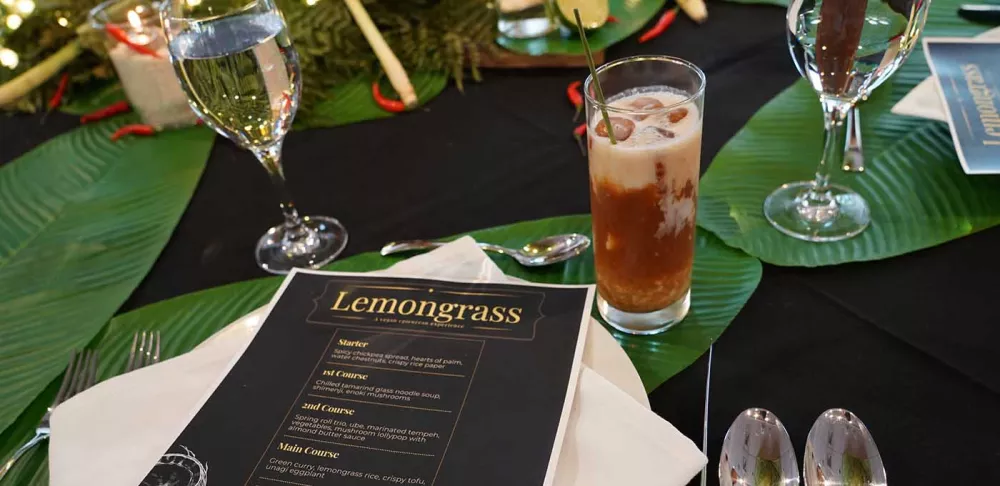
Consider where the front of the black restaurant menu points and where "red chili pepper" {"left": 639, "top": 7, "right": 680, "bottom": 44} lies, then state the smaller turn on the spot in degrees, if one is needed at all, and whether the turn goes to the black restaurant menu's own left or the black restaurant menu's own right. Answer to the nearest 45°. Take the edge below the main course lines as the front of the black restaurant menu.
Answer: approximately 135° to the black restaurant menu's own left

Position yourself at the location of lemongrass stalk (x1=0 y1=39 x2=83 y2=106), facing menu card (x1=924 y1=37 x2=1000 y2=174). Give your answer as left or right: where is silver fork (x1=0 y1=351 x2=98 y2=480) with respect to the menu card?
right

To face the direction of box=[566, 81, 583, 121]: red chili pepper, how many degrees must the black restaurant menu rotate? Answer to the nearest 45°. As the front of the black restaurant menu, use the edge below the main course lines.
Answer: approximately 135° to its left

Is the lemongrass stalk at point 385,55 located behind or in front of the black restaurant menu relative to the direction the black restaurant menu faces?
behind

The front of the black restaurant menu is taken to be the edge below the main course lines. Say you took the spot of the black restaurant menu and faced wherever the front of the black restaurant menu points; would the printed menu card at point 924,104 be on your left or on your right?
on your left

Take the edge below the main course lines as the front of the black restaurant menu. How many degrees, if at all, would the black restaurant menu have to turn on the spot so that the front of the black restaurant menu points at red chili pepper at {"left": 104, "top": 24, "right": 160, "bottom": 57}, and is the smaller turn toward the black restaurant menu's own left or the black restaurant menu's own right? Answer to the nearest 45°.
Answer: approximately 180°

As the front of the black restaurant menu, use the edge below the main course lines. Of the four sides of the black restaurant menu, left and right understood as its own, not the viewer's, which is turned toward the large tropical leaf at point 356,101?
back

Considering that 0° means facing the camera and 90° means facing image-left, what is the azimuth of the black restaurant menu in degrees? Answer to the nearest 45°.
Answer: approximately 0°
